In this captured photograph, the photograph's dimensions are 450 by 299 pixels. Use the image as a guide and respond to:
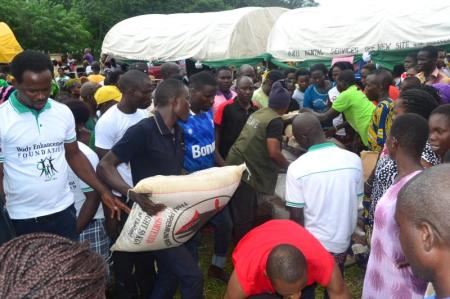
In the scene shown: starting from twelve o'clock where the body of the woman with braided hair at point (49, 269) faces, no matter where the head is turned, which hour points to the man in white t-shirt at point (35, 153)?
The man in white t-shirt is roughly at 12 o'clock from the woman with braided hair.

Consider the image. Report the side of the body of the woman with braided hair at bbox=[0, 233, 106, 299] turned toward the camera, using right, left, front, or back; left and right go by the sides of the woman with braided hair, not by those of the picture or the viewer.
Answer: back

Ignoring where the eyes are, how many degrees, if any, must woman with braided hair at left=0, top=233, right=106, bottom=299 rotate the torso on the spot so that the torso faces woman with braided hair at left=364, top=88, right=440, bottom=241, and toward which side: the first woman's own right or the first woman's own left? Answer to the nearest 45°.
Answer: approximately 45° to the first woman's own right

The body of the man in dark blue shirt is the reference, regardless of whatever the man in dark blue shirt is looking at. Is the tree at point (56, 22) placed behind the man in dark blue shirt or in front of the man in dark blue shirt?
behind

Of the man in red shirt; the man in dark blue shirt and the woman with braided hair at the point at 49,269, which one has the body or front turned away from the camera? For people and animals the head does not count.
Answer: the woman with braided hair

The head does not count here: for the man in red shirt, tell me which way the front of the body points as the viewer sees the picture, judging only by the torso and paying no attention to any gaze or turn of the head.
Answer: toward the camera

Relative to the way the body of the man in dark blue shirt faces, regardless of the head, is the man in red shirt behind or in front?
in front

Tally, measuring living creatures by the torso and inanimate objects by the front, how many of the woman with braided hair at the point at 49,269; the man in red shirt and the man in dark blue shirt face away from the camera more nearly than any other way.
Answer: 1

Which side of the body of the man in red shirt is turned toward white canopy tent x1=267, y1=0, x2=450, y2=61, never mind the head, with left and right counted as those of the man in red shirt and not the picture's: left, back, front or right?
back

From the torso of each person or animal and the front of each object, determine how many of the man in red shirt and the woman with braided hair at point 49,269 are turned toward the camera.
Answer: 1

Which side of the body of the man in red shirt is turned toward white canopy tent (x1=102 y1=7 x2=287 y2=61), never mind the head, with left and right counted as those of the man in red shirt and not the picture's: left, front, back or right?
back

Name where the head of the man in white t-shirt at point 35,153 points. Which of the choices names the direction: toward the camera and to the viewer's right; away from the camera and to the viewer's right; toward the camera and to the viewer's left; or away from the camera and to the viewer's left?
toward the camera and to the viewer's right

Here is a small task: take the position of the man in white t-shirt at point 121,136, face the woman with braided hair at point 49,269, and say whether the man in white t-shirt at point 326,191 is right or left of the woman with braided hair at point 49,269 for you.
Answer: left

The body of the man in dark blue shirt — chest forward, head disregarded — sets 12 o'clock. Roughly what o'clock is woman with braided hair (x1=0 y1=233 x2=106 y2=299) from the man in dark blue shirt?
The woman with braided hair is roughly at 2 o'clock from the man in dark blue shirt.

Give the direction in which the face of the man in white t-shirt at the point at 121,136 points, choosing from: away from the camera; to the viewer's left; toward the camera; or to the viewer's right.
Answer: to the viewer's right

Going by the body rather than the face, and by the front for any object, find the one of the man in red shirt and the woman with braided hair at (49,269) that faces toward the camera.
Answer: the man in red shirt
